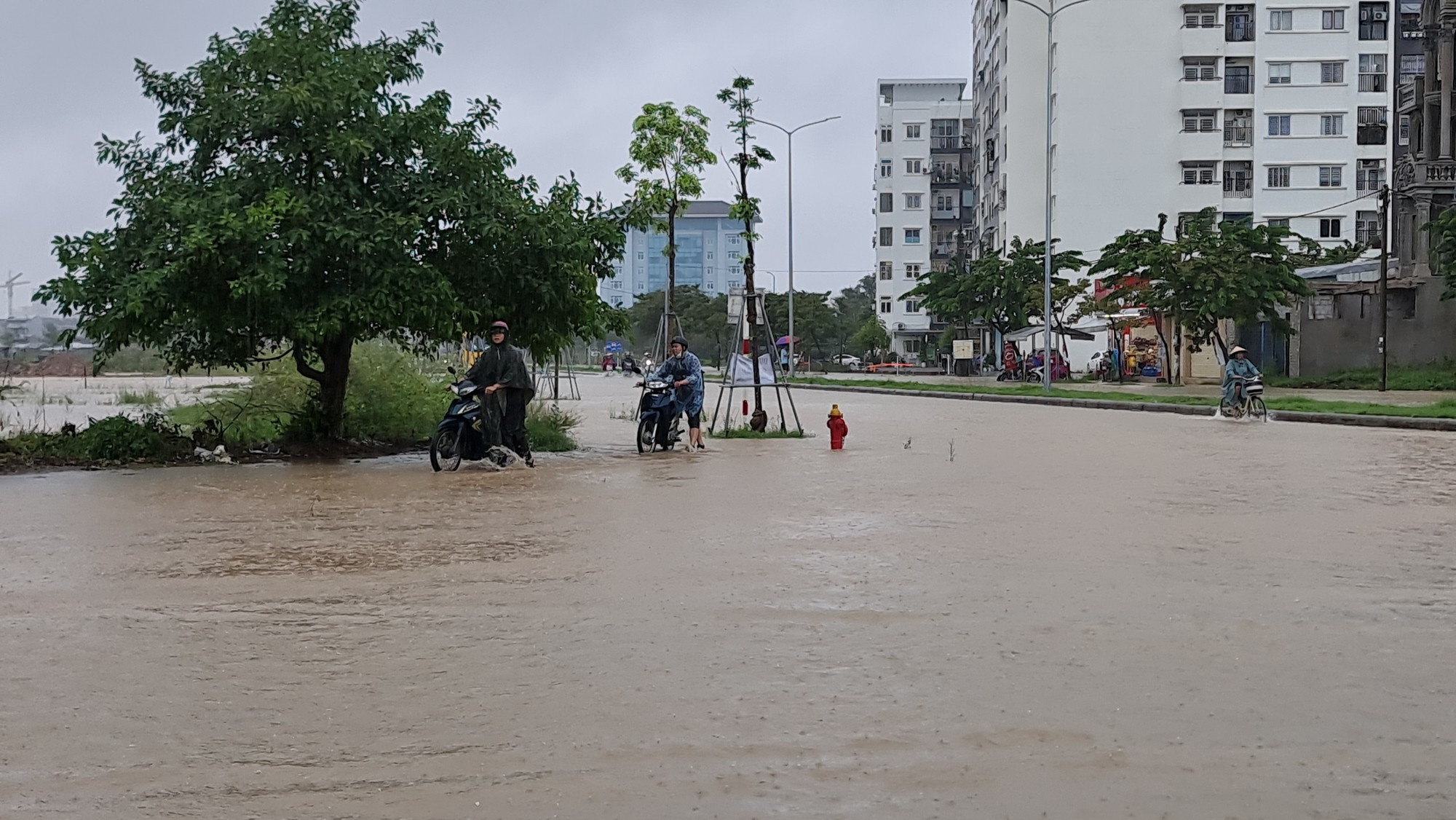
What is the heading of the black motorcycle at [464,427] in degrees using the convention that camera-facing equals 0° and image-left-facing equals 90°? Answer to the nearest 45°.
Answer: approximately 45°

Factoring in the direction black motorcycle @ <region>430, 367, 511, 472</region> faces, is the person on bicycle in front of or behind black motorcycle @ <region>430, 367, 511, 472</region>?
behind

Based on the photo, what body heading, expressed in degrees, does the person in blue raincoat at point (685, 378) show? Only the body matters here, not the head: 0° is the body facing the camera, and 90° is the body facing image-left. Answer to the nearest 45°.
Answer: approximately 45°

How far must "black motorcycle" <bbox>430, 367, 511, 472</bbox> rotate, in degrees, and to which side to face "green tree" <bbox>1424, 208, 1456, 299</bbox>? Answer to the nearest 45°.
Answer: approximately 180°

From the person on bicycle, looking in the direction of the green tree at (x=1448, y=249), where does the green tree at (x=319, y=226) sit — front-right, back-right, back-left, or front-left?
back-left

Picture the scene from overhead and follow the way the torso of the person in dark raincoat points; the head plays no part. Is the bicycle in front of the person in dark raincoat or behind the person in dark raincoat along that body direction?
behind

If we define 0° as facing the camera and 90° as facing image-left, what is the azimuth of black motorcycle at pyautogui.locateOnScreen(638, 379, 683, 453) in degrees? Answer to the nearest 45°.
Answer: approximately 45°
